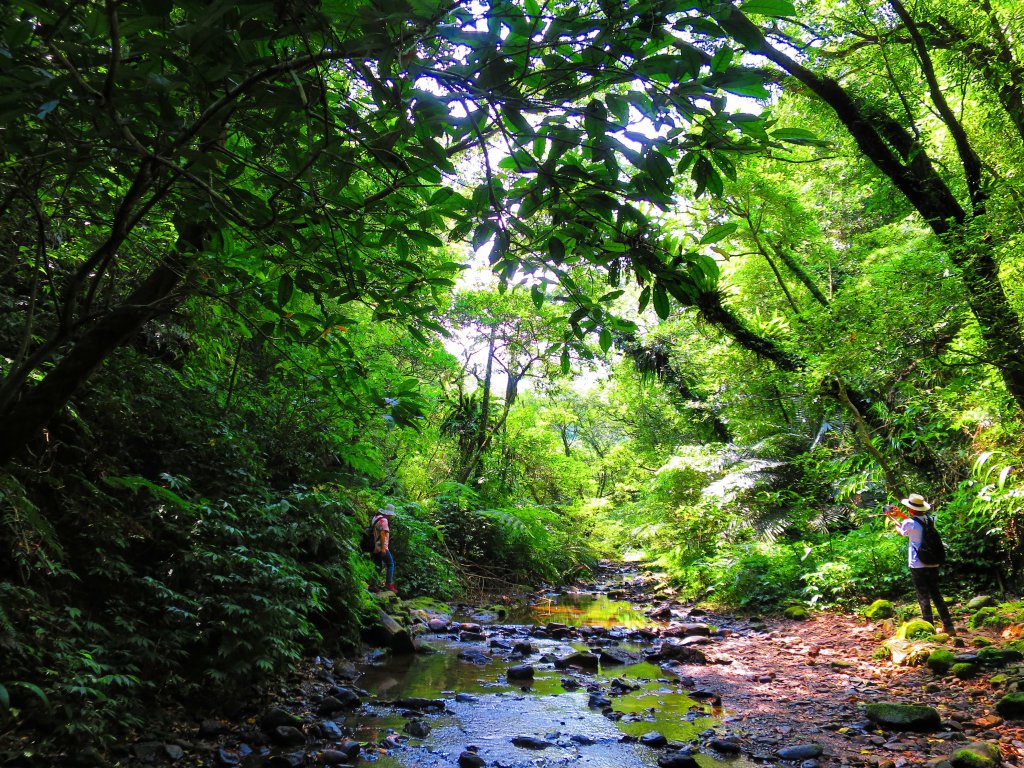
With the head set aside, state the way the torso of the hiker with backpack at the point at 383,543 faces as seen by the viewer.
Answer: to the viewer's right

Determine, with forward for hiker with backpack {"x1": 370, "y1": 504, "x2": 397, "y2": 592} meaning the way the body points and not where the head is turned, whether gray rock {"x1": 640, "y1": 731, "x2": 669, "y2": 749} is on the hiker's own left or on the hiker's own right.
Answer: on the hiker's own right

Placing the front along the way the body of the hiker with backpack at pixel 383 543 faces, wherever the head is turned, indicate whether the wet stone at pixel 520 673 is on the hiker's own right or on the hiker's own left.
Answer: on the hiker's own right

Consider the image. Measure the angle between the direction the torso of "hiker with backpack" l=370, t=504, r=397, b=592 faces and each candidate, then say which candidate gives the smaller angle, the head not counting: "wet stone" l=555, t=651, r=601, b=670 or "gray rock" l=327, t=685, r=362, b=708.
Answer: the wet stone

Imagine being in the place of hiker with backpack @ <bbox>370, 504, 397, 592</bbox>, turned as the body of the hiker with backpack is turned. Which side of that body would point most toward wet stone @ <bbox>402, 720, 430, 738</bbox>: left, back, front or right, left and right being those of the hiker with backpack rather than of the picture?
right

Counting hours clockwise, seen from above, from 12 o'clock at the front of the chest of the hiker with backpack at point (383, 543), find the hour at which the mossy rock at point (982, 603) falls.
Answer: The mossy rock is roughly at 1 o'clock from the hiker with backpack.

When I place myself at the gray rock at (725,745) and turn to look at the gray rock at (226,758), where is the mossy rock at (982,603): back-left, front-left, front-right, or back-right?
back-right
